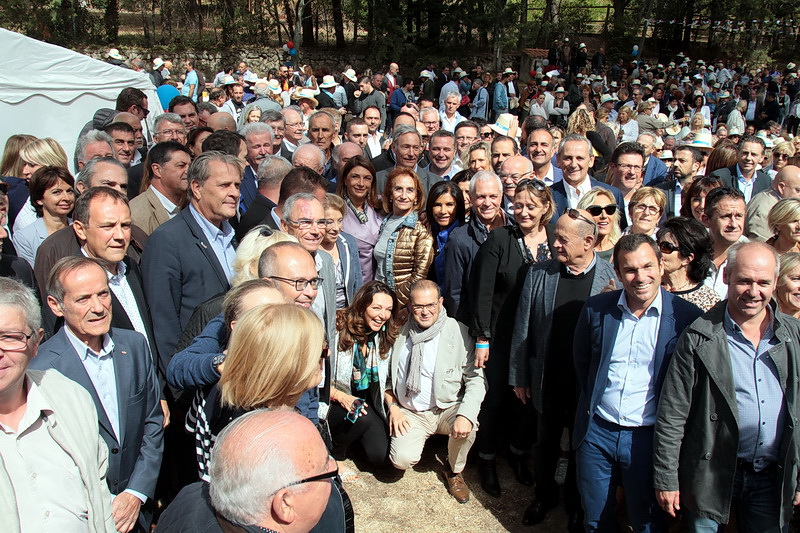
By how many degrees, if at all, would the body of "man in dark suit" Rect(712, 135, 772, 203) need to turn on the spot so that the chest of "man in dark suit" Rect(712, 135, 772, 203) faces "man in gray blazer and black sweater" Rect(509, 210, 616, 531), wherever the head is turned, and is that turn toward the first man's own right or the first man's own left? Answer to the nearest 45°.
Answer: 0° — they already face them

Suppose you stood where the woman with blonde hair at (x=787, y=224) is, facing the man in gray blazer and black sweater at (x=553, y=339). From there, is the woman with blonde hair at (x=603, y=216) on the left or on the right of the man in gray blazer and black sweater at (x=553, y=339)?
right

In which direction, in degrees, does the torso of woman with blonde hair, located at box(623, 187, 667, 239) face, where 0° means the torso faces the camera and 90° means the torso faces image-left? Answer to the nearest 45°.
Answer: approximately 0°

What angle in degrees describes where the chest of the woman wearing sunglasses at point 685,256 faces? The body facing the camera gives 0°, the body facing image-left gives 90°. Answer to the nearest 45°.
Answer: approximately 45°

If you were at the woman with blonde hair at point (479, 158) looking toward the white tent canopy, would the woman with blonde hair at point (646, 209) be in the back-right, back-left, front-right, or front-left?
back-left

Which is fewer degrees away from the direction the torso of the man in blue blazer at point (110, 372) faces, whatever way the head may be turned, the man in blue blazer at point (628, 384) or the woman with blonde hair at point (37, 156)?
the man in blue blazer
